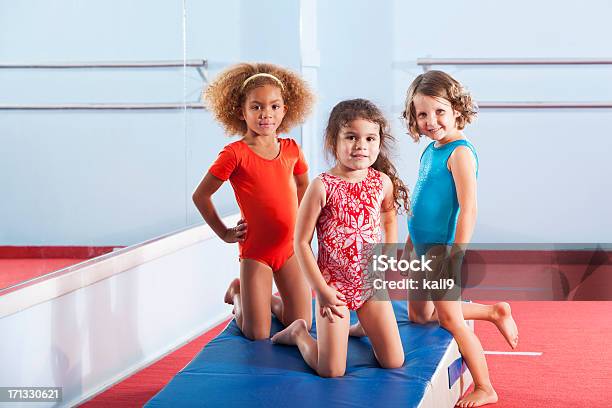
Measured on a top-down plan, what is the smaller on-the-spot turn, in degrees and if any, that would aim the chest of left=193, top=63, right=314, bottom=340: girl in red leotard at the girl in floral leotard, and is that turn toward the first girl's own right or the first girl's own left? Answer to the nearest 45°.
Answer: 0° — they already face them

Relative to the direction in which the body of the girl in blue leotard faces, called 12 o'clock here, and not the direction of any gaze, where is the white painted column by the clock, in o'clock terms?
The white painted column is roughly at 4 o'clock from the girl in blue leotard.

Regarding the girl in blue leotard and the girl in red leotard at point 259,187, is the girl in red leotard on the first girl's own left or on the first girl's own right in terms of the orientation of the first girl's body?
on the first girl's own right

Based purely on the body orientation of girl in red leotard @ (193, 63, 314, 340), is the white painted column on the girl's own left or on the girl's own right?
on the girl's own left

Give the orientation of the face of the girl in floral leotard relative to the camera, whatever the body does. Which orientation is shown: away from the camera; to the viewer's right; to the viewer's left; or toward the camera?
toward the camera

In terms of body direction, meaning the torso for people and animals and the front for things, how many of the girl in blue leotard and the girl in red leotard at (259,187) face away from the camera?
0

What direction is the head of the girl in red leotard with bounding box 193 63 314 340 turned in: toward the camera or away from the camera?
toward the camera

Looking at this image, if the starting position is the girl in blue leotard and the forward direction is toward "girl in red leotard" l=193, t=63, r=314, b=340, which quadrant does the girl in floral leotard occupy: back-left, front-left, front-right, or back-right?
front-left

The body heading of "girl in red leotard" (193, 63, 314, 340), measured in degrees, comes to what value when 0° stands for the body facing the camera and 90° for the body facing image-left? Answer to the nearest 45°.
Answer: approximately 315°

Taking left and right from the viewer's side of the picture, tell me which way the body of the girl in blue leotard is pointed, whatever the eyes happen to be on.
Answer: facing the viewer and to the left of the viewer
